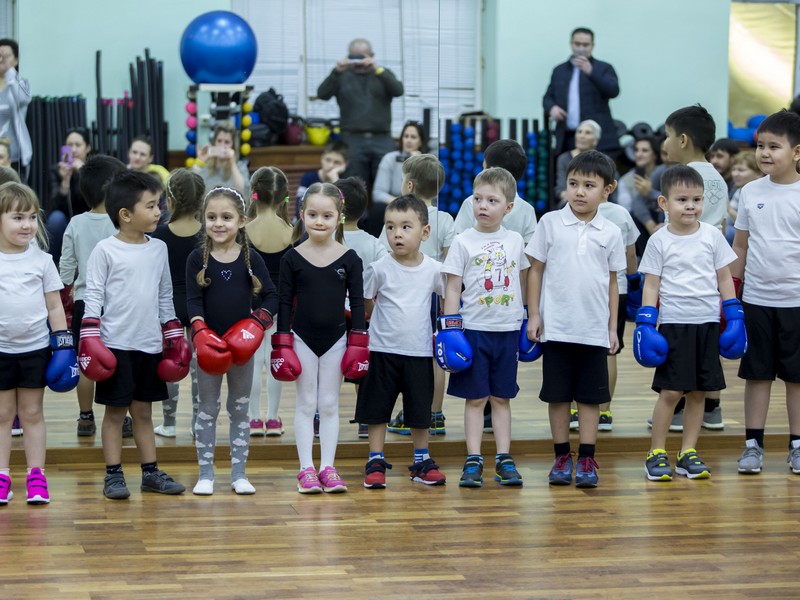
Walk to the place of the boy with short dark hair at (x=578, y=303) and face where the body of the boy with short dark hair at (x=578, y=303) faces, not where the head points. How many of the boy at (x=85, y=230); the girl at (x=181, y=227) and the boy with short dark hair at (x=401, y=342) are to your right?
3

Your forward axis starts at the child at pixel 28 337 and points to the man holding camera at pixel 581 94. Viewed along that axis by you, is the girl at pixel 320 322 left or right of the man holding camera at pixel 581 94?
right

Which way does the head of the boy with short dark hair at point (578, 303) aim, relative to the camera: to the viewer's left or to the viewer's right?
to the viewer's left

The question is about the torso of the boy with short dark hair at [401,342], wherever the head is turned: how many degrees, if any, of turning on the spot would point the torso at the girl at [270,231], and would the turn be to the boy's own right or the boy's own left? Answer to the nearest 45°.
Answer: approximately 135° to the boy's own right
